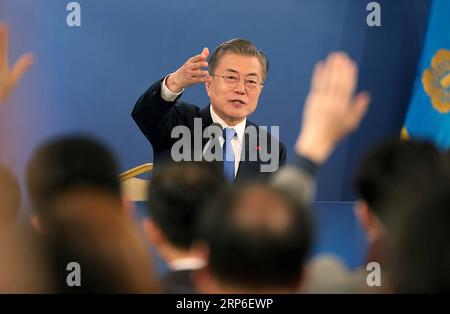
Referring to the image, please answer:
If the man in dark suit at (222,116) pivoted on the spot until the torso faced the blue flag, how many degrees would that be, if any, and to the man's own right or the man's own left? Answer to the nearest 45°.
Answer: approximately 135° to the man's own left

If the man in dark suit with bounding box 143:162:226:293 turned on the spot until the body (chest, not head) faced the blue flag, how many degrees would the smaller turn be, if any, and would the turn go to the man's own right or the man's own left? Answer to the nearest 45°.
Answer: approximately 45° to the man's own right

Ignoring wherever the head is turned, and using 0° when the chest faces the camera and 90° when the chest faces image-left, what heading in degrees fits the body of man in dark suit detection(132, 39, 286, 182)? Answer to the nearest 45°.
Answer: approximately 0°

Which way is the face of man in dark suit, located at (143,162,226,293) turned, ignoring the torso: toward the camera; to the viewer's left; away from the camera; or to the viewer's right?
away from the camera

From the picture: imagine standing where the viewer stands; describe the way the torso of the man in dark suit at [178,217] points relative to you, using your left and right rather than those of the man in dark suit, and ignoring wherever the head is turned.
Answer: facing away from the viewer
